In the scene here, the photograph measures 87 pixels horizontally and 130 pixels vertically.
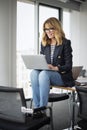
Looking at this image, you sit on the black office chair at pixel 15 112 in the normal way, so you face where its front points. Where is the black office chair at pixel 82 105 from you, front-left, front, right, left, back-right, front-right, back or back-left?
front-right

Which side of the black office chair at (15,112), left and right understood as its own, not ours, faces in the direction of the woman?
front

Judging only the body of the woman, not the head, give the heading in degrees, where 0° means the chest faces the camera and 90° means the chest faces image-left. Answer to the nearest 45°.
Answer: approximately 45°

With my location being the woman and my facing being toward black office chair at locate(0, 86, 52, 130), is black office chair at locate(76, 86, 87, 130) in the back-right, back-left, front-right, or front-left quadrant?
front-left

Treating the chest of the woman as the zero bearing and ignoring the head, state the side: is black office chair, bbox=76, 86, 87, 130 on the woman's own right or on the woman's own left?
on the woman's own left

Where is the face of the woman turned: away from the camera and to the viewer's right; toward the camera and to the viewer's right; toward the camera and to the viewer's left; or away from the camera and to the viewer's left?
toward the camera and to the viewer's left

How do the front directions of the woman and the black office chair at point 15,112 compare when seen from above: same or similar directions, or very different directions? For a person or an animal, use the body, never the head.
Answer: very different directions

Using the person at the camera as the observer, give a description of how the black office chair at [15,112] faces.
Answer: facing away from the viewer and to the right of the viewer

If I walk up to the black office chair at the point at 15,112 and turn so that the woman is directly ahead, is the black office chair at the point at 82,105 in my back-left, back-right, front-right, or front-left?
front-right

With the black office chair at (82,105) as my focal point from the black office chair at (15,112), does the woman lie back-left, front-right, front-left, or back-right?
front-left
